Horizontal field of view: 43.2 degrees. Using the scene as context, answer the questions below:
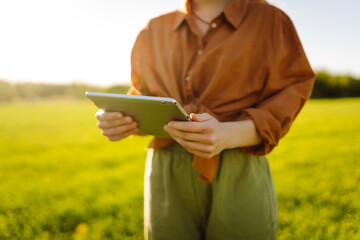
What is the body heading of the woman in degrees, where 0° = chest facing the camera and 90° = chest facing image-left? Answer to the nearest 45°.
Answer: approximately 45°
